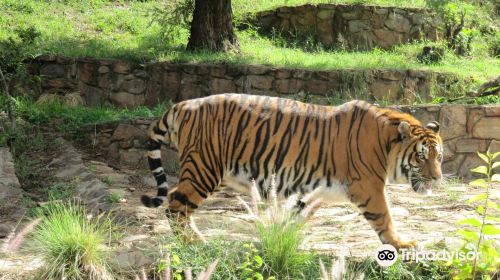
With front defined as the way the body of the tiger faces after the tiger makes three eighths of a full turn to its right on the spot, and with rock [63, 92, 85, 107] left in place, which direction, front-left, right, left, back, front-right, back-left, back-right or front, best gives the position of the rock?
right

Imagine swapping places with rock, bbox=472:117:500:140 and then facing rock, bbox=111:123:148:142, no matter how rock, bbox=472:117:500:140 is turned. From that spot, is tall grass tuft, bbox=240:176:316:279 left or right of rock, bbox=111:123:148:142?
left

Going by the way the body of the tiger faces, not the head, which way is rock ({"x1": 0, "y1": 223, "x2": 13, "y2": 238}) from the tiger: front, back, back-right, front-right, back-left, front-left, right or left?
back

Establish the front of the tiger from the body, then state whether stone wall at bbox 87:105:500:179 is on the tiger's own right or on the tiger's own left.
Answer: on the tiger's own left

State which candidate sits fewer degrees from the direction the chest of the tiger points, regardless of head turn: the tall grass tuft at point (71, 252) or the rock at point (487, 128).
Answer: the rock

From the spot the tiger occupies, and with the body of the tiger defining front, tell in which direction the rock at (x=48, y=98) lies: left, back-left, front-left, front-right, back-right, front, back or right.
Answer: back-left

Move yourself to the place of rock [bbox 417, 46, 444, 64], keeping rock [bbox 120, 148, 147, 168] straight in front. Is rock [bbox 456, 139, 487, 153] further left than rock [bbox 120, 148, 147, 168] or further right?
left

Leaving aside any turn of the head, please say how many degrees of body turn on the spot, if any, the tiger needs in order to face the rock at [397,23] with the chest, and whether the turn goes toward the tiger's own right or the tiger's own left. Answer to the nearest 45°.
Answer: approximately 90° to the tiger's own left

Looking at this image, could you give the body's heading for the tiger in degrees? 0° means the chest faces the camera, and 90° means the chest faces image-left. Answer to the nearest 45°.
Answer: approximately 270°

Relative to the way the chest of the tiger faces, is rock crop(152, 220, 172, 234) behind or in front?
behind
